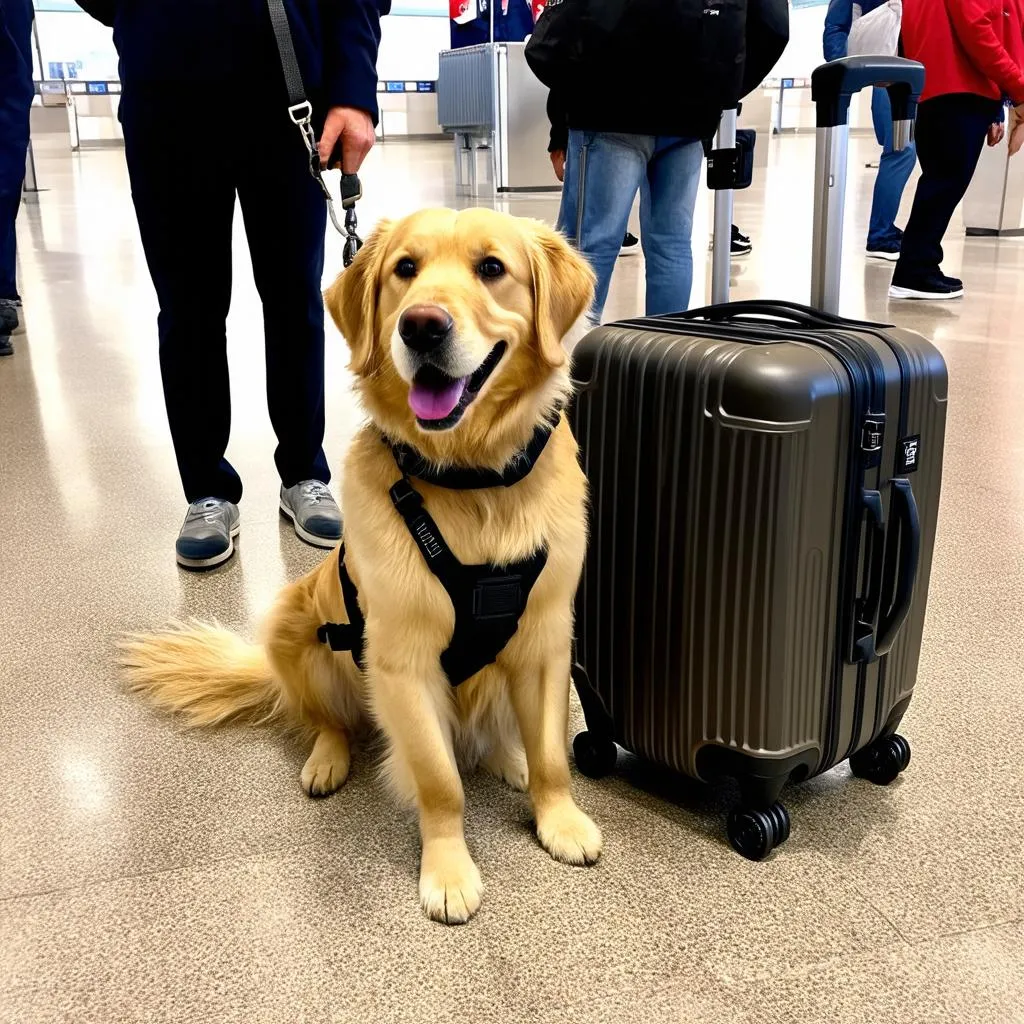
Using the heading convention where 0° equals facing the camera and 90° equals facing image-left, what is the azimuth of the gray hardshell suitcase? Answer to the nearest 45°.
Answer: approximately 45°

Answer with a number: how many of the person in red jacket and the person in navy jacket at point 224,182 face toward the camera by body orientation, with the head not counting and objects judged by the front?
1

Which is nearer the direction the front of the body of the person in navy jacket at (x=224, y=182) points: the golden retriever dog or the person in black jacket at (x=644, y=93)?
the golden retriever dog

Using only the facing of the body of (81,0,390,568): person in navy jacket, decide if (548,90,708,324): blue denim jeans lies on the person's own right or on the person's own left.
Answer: on the person's own left

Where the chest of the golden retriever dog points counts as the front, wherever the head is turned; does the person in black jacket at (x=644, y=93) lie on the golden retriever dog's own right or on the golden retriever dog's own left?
on the golden retriever dog's own left

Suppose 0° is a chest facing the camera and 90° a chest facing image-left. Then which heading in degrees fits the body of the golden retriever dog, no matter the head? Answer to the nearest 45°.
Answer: approximately 315°

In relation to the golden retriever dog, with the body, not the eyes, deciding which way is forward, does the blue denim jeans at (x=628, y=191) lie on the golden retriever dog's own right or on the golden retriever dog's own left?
on the golden retriever dog's own left

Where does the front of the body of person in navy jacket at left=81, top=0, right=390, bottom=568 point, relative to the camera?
toward the camera
